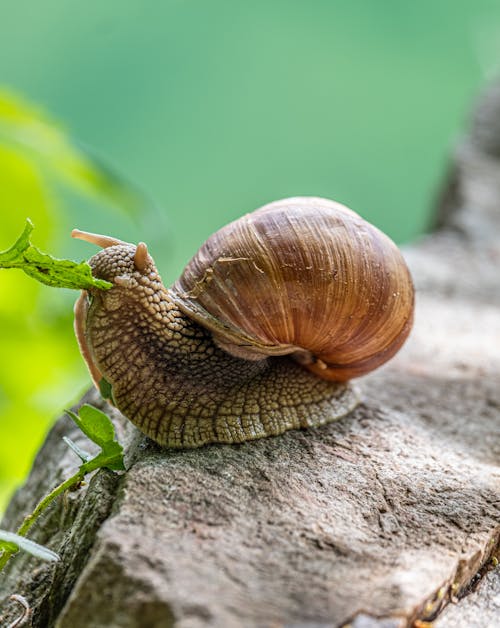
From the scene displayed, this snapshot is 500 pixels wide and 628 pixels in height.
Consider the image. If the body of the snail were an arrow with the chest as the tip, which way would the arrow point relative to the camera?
to the viewer's left
